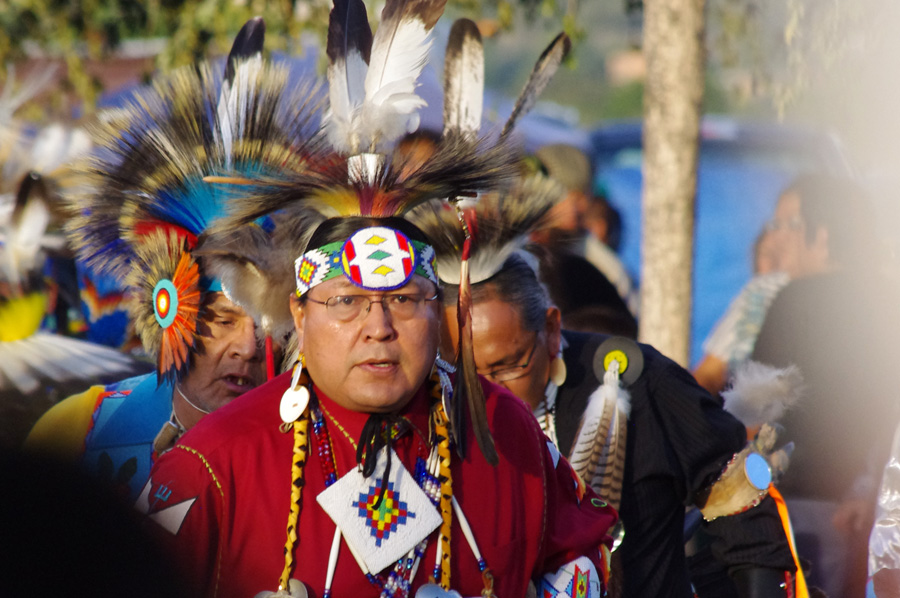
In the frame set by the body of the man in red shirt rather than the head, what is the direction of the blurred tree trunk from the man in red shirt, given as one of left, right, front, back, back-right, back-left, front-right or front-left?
back-left

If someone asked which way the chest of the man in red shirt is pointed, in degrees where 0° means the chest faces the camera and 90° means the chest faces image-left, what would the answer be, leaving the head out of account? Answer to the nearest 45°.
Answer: approximately 0°
